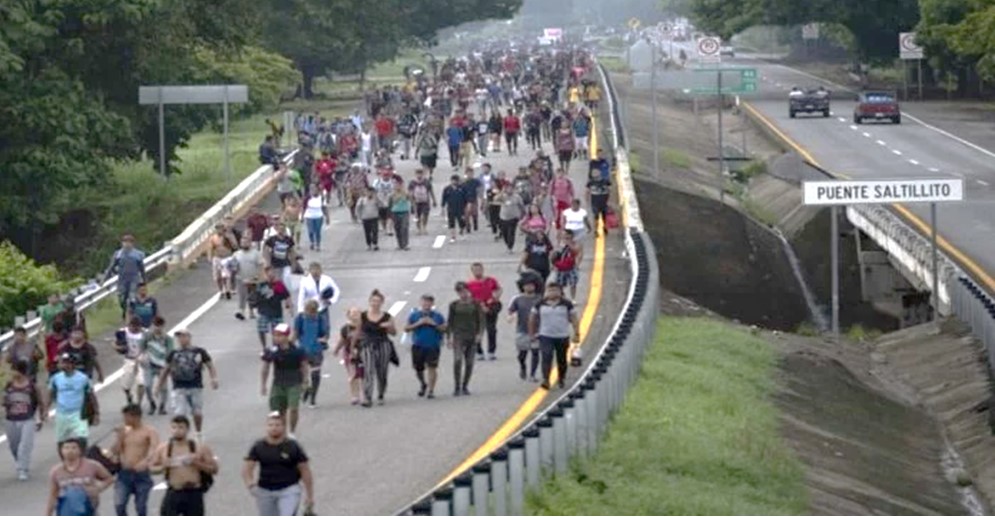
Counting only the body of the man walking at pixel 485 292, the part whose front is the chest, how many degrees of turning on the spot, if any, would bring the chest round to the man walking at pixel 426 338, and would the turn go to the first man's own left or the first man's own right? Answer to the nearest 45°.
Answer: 0° — they already face them

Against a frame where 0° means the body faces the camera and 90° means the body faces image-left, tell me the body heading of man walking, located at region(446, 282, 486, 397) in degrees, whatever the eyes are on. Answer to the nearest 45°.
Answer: approximately 0°

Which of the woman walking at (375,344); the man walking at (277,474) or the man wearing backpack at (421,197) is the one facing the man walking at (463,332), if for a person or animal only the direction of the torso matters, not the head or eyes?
the man wearing backpack

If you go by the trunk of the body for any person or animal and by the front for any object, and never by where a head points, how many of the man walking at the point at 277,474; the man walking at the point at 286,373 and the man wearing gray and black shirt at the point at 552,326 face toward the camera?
3

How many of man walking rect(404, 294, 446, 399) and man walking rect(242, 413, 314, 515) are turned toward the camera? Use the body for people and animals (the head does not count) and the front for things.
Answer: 2

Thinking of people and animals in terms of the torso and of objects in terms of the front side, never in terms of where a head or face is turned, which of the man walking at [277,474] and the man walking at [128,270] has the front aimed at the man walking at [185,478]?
the man walking at [128,270]

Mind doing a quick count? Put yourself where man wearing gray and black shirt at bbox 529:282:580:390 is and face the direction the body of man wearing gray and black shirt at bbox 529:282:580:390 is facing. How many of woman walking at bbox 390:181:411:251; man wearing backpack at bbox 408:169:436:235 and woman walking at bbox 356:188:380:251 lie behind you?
3

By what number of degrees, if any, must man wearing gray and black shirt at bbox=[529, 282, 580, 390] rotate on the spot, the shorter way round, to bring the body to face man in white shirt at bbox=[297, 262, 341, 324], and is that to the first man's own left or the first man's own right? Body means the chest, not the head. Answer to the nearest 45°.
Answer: approximately 135° to the first man's own right

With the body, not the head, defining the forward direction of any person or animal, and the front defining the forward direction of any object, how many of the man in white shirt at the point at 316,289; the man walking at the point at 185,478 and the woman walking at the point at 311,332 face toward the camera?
3

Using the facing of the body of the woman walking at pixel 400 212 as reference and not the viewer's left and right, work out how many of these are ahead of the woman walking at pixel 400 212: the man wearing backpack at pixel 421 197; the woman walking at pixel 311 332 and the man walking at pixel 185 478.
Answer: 2

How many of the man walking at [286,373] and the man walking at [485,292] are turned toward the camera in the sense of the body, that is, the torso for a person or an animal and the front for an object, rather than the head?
2

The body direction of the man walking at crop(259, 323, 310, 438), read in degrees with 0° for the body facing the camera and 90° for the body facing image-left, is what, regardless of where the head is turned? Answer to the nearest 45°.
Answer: approximately 0°
